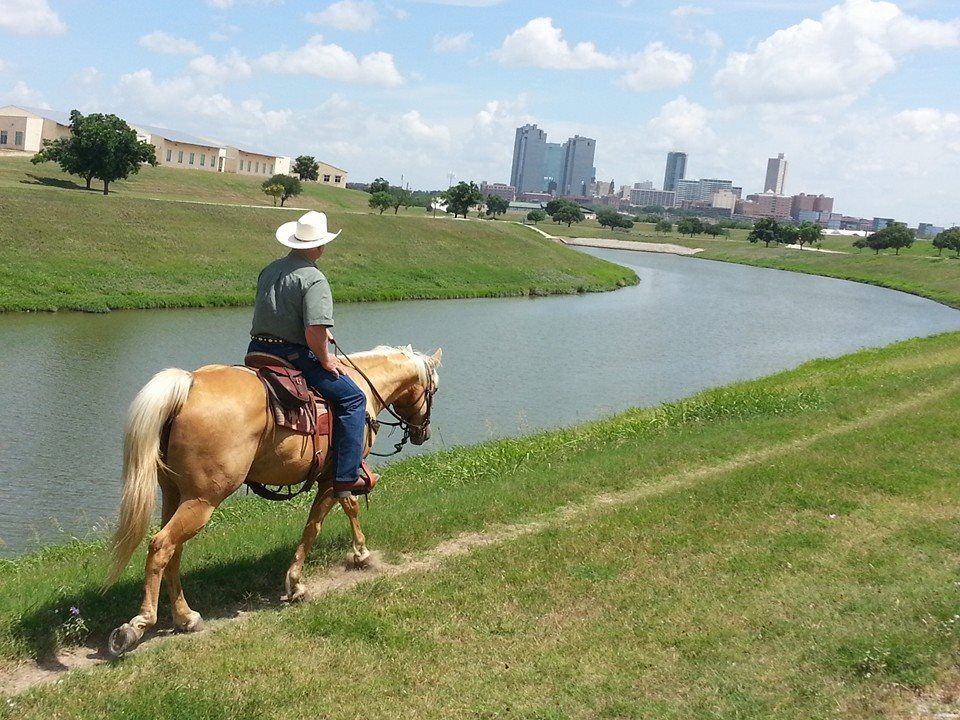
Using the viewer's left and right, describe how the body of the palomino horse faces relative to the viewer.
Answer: facing away from the viewer and to the right of the viewer

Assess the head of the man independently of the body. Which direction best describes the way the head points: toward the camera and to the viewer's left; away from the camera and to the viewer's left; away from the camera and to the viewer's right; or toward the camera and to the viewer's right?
away from the camera and to the viewer's right

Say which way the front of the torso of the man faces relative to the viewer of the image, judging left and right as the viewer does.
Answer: facing away from the viewer and to the right of the viewer
